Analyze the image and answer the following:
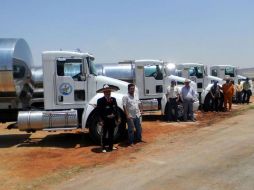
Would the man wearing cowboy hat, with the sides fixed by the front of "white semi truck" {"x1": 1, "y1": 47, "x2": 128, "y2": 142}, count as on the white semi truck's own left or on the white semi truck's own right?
on the white semi truck's own right

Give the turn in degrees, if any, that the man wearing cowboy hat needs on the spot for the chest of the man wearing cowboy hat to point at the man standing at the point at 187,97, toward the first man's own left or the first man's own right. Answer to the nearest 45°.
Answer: approximately 135° to the first man's own left

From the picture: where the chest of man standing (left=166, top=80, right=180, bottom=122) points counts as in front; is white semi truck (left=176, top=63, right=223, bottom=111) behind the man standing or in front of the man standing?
behind

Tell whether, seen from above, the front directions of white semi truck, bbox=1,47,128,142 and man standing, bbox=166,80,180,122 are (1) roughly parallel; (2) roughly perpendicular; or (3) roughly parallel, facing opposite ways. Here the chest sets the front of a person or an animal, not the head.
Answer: roughly perpendicular

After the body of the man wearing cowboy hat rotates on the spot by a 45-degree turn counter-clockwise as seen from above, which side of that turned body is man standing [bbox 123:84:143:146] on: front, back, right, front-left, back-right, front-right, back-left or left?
left

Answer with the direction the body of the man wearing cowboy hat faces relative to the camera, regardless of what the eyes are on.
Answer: toward the camera

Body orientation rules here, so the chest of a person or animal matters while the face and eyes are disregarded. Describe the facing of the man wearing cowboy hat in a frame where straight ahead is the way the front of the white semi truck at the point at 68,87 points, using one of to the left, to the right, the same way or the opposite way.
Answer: to the right

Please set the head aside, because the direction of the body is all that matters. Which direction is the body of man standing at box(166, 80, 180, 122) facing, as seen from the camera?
toward the camera

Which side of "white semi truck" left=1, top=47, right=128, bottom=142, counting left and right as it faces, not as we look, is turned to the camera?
right

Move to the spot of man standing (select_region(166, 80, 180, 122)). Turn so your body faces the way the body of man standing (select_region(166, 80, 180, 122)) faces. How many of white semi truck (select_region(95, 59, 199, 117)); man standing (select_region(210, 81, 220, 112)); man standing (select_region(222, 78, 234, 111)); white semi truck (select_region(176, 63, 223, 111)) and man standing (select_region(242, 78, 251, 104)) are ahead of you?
0

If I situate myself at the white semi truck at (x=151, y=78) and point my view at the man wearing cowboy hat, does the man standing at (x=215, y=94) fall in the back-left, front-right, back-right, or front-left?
back-left

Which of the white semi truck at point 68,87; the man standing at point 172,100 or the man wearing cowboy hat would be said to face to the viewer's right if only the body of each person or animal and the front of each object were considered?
the white semi truck

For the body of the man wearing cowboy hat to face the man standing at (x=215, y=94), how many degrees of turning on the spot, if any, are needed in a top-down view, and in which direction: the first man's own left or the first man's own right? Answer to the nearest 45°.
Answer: approximately 135° to the first man's own left

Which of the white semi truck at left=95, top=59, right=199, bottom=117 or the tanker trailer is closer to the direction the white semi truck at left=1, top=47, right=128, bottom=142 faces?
the white semi truck
